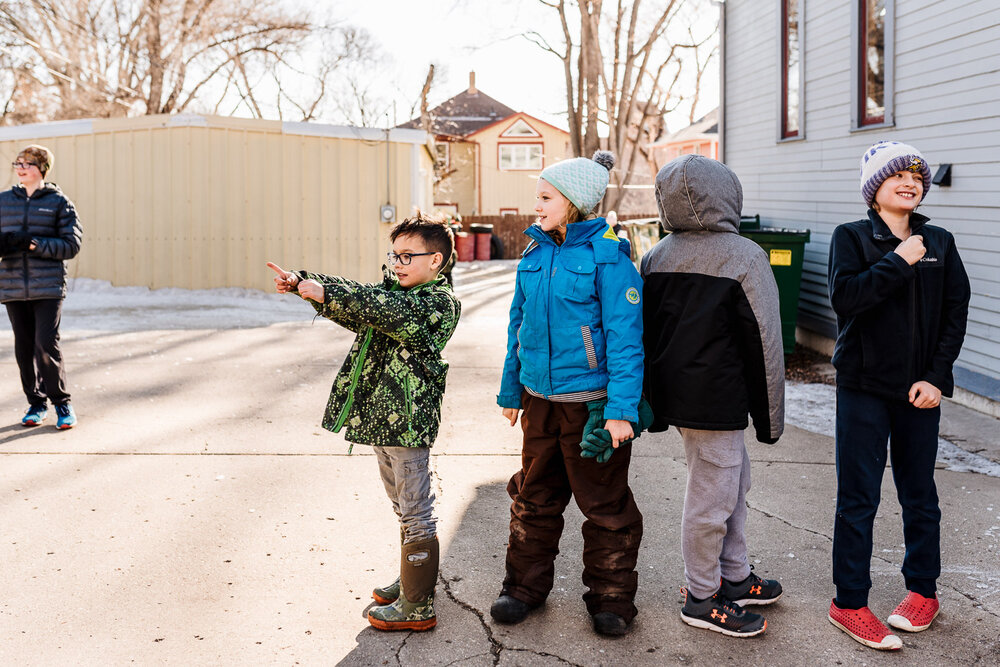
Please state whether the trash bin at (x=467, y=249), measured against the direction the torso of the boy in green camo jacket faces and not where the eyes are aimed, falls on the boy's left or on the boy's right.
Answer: on the boy's right

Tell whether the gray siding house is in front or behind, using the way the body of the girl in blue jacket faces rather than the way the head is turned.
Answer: behind

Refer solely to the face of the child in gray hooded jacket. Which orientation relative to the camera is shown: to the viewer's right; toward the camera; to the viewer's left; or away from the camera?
away from the camera

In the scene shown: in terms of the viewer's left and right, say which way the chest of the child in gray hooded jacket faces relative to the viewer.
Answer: facing away from the viewer and to the right of the viewer

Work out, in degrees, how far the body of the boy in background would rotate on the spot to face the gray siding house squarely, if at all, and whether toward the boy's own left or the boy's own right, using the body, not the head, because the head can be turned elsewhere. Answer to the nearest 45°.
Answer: approximately 135° to the boy's own left

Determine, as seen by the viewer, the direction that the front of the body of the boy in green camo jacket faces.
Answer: to the viewer's left

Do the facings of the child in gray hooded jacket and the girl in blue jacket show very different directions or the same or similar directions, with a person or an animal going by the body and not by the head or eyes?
very different directions

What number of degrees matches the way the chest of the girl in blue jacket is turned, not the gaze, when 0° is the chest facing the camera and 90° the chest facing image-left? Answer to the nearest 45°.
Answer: approximately 45°

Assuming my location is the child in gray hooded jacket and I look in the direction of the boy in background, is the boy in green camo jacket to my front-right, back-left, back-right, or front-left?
front-left

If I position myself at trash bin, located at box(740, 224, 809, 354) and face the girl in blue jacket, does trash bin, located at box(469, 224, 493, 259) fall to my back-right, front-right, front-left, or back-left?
back-right

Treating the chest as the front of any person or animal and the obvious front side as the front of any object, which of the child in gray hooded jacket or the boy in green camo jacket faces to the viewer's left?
the boy in green camo jacket

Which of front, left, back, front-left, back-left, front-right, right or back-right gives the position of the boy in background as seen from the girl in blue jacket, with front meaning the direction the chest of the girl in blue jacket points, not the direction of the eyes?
right

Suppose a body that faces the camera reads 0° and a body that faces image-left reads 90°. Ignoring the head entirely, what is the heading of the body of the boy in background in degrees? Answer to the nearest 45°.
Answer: approximately 45°

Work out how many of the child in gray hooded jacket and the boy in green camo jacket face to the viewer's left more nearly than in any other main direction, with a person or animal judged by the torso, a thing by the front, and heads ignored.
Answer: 1

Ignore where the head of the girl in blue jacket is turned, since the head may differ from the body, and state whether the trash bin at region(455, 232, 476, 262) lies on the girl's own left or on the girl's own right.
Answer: on the girl's own right
